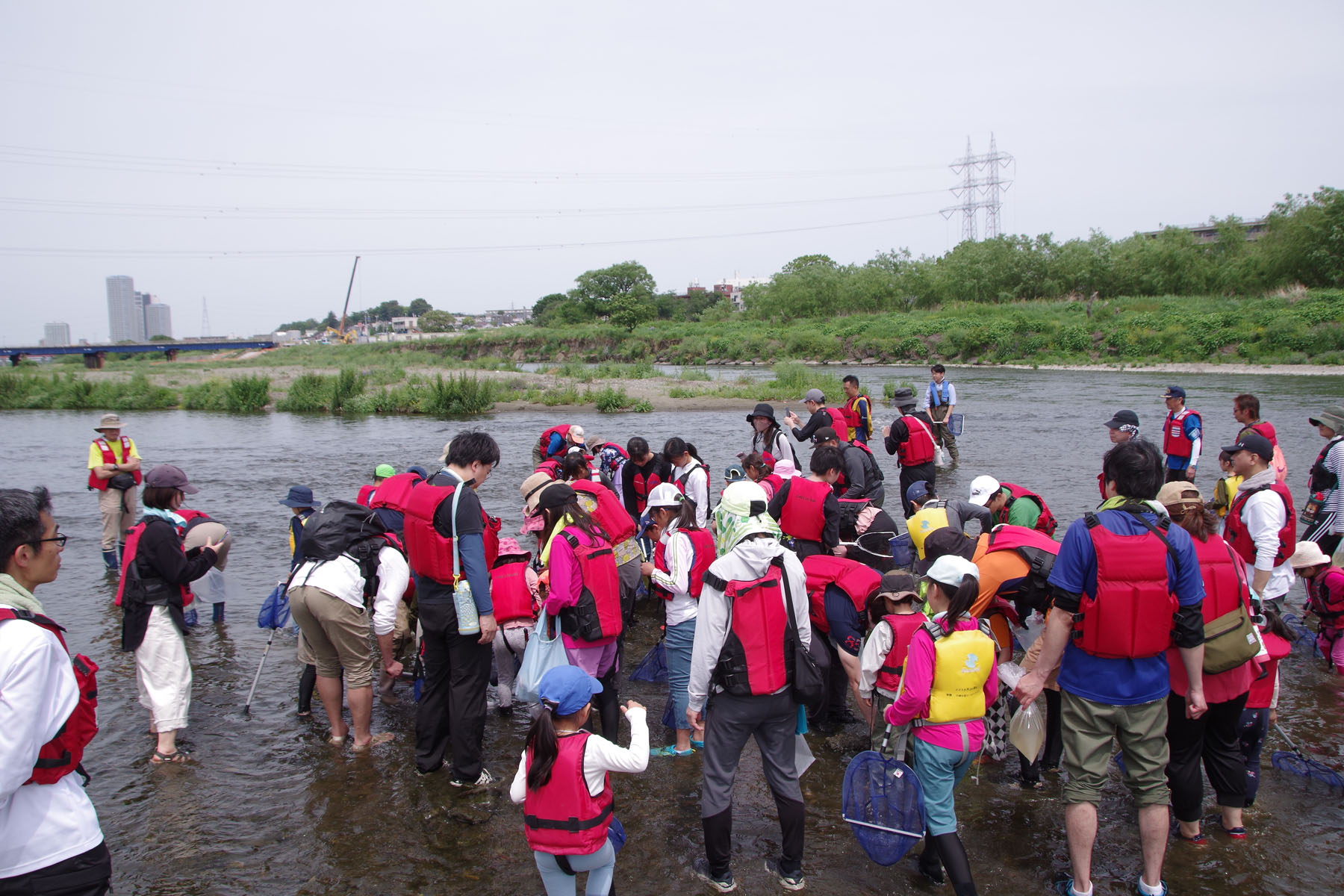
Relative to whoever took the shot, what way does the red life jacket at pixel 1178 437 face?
facing the viewer and to the left of the viewer

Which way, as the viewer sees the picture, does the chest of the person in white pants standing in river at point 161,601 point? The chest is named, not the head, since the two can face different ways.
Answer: to the viewer's right

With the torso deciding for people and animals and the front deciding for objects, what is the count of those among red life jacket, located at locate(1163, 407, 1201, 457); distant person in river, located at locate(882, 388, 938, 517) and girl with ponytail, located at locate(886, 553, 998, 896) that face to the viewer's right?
0

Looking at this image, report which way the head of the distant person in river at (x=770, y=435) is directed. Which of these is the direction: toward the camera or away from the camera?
toward the camera

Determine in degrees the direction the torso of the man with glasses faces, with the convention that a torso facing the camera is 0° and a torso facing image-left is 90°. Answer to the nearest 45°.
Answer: approximately 270°
